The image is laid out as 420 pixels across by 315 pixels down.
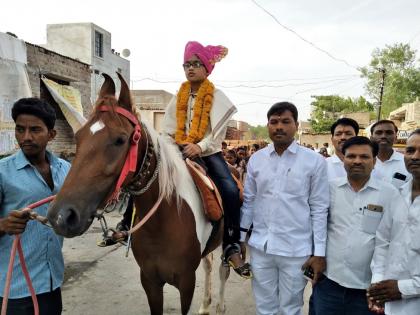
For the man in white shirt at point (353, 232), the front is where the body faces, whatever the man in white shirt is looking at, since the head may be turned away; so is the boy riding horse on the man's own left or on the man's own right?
on the man's own right

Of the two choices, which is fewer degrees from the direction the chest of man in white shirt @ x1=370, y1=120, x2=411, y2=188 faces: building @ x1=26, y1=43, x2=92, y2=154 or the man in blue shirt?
the man in blue shirt

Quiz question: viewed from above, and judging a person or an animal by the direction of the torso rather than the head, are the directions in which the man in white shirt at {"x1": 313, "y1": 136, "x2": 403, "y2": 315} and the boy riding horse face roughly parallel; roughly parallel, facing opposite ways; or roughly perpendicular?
roughly parallel

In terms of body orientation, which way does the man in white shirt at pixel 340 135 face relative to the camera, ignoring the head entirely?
toward the camera

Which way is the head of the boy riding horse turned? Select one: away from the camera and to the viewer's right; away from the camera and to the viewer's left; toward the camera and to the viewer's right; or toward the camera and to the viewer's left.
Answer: toward the camera and to the viewer's left

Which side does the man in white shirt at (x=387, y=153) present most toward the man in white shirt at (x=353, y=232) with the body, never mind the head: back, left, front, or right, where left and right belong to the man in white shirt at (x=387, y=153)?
front

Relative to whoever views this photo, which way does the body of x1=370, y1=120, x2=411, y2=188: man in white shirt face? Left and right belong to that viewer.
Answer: facing the viewer

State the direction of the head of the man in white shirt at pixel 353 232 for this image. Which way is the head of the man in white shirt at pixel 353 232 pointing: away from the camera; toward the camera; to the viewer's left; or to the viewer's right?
toward the camera

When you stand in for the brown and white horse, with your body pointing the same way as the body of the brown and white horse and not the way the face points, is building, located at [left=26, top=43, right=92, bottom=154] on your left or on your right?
on your right

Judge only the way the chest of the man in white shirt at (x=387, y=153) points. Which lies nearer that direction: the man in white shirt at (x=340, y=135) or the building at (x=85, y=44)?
the man in white shirt

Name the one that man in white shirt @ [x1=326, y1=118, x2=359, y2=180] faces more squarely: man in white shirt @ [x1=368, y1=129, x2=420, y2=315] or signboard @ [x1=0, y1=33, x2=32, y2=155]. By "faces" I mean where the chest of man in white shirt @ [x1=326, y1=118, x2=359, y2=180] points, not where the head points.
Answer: the man in white shirt

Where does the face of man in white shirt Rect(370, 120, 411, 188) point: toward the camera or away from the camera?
toward the camera

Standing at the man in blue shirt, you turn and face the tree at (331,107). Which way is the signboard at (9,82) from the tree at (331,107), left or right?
left

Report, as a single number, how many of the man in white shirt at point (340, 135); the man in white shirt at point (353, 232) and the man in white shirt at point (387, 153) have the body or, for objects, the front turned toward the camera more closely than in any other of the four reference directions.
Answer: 3

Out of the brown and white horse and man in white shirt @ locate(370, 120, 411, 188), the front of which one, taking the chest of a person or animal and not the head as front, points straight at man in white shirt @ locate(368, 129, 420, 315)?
man in white shirt @ locate(370, 120, 411, 188)

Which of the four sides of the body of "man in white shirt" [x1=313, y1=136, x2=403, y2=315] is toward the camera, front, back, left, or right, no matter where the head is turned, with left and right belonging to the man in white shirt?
front
